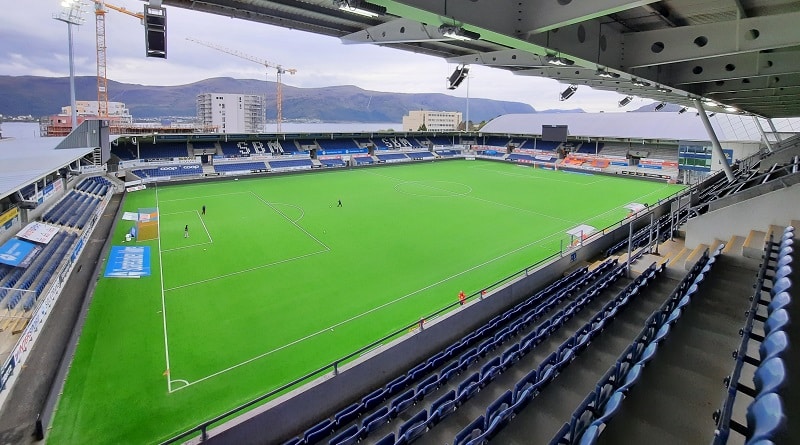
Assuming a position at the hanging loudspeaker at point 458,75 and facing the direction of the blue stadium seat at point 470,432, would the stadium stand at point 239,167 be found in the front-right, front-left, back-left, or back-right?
back-right

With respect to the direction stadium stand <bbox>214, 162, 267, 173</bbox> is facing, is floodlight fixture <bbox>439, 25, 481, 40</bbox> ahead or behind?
ahead

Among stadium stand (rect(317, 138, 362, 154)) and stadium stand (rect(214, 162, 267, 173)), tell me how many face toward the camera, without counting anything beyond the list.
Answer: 2

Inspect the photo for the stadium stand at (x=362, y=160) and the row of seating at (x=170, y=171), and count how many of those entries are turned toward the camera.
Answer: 2

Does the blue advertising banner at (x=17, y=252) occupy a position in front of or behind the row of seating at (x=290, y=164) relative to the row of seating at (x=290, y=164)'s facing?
in front

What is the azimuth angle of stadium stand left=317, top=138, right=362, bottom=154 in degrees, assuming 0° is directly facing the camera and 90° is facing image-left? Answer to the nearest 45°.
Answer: approximately 0°

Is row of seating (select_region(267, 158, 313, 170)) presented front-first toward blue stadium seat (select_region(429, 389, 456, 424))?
yes

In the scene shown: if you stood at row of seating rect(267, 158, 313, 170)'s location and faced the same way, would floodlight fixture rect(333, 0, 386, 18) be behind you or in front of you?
in front
